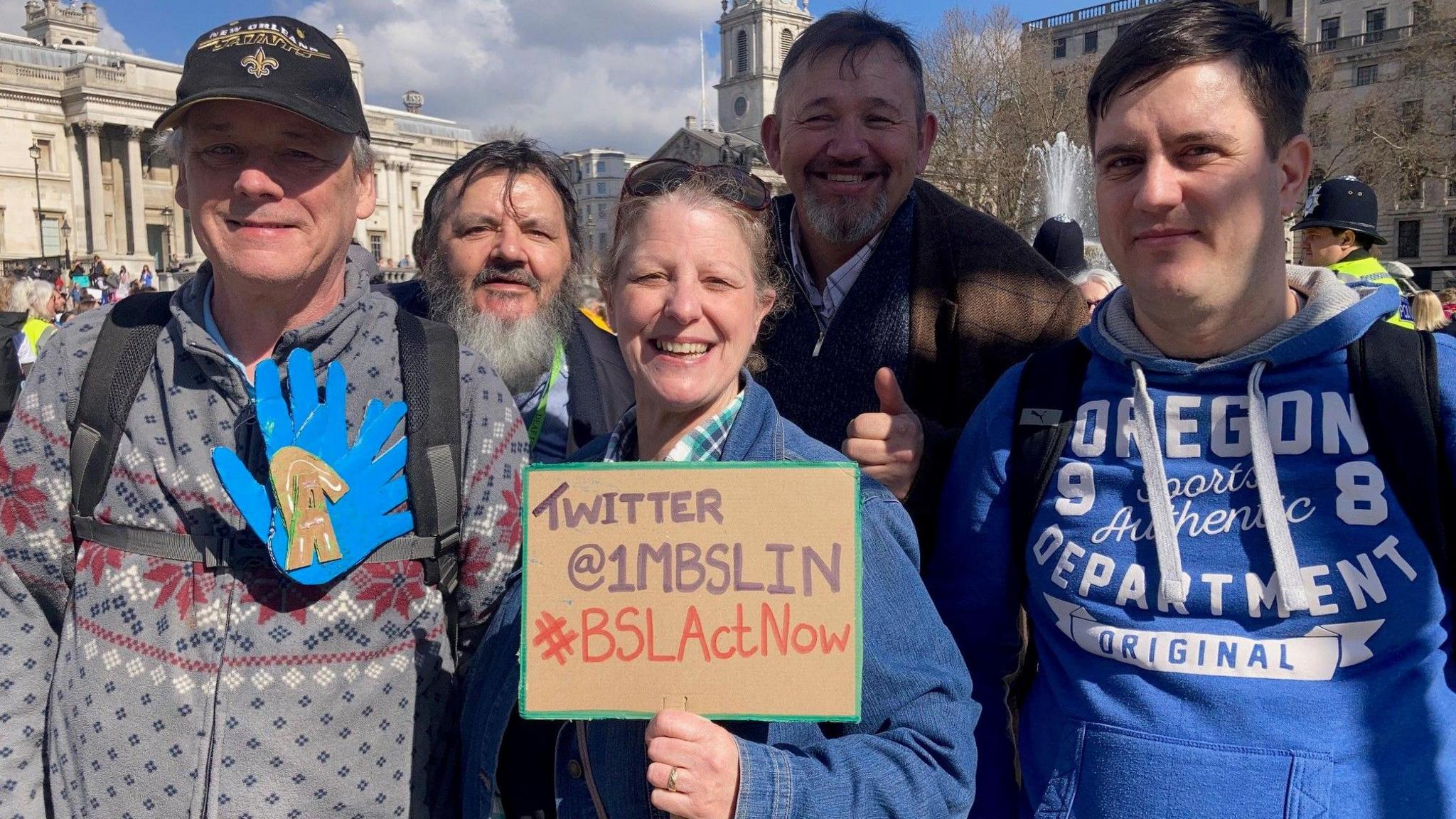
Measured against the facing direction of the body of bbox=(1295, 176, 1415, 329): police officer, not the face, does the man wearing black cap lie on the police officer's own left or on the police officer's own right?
on the police officer's own left

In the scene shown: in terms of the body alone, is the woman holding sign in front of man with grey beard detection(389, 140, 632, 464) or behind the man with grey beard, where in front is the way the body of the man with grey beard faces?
in front

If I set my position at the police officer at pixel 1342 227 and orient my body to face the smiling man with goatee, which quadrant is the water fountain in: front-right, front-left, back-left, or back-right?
back-right

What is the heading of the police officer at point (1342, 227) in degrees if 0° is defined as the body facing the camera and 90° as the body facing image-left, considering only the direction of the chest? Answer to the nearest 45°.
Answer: approximately 90°

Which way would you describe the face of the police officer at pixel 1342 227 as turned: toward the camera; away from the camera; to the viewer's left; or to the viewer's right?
to the viewer's left

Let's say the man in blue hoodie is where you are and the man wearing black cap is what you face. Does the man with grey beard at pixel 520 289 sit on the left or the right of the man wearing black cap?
right

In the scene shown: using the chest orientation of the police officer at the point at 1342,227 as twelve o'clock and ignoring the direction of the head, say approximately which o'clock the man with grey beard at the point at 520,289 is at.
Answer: The man with grey beard is roughly at 10 o'clock from the police officer.

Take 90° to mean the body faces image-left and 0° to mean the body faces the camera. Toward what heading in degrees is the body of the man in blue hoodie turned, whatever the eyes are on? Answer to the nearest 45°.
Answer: approximately 0°
